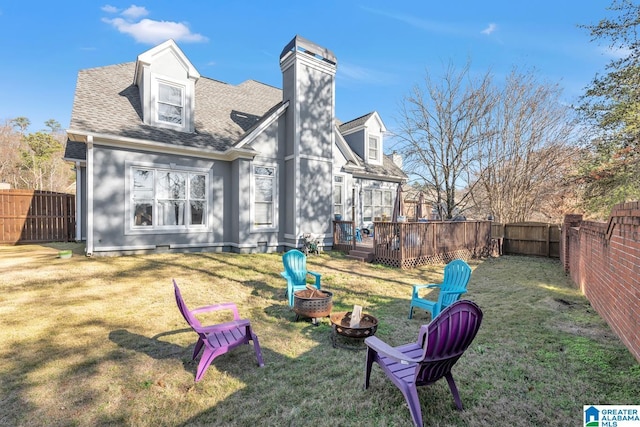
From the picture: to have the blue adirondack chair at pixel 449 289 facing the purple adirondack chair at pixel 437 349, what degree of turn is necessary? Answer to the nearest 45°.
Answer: approximately 45° to its left

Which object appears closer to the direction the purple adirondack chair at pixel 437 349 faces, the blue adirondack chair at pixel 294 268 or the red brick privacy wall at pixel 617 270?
the blue adirondack chair

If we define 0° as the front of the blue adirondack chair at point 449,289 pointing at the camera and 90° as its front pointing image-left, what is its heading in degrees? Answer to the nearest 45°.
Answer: approximately 45°

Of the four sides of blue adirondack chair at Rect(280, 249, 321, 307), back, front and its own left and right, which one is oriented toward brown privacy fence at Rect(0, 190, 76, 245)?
back

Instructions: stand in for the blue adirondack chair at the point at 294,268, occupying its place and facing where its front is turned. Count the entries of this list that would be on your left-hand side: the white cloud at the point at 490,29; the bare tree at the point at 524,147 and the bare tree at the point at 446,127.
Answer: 3

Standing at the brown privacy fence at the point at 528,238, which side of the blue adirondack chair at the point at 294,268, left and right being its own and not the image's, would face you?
left

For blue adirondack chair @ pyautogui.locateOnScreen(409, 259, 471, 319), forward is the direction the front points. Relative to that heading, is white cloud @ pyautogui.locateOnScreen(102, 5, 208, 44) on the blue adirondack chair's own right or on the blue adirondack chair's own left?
on the blue adirondack chair's own right

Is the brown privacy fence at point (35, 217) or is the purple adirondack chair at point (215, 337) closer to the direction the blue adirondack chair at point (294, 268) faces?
the purple adirondack chair

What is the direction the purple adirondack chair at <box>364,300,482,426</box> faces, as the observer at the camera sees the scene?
facing away from the viewer and to the left of the viewer

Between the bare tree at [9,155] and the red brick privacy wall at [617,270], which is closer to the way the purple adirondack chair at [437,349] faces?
the bare tree

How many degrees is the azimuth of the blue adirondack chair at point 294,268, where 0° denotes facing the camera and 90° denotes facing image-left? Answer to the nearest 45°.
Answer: approximately 315°
